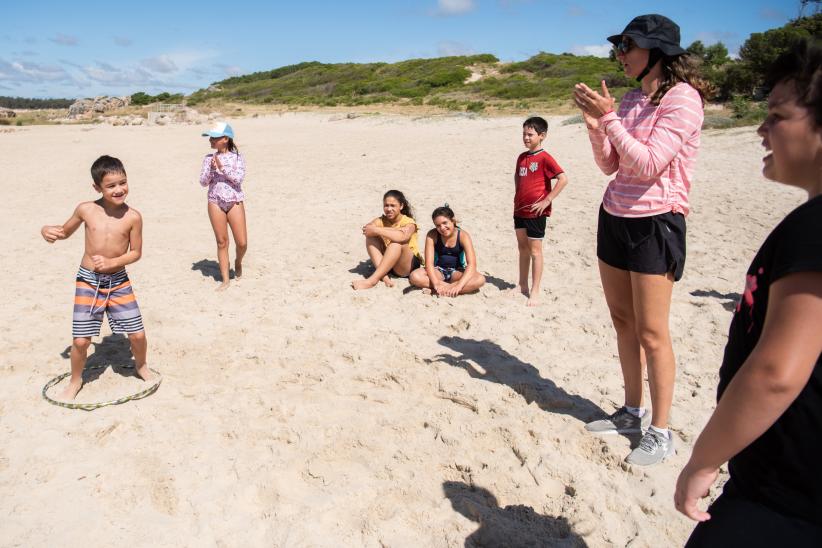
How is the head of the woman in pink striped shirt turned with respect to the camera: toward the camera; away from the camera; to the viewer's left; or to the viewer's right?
to the viewer's left

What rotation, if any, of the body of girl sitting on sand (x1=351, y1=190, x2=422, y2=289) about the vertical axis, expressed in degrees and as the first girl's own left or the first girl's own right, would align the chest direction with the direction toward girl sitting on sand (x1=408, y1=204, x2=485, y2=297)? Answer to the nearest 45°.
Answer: approximately 90° to the first girl's own left

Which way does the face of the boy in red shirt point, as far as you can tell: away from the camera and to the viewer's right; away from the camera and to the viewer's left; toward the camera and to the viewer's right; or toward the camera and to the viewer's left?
toward the camera and to the viewer's left

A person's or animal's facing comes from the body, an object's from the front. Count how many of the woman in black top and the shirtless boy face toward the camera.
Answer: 1

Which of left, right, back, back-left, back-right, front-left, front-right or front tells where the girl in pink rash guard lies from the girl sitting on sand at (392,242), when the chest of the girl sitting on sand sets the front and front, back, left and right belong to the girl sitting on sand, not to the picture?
front-right

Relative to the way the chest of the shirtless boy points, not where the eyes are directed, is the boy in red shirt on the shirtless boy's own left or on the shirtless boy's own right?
on the shirtless boy's own left

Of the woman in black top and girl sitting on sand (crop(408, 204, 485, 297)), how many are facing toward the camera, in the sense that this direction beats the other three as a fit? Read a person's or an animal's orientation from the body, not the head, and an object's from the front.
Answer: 1

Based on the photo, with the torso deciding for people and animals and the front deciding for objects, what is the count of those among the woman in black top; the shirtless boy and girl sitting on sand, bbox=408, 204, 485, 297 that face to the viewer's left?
1

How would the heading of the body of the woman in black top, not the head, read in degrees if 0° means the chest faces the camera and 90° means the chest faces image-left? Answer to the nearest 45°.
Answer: approximately 90°

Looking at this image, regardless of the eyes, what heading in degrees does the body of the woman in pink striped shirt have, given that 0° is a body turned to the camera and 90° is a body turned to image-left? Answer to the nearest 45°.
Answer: approximately 45°

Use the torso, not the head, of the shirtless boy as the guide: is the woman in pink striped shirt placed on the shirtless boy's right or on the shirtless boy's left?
on the shirtless boy's left
